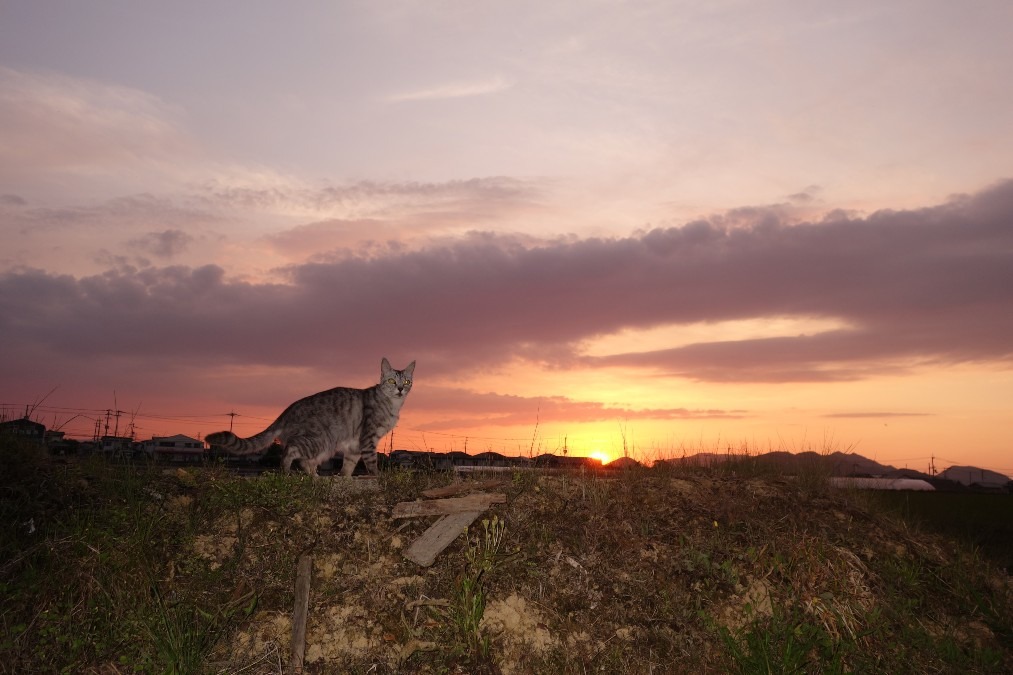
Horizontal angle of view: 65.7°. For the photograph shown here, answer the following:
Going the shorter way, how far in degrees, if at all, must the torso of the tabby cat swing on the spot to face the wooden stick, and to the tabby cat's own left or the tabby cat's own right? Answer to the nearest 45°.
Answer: approximately 90° to the tabby cat's own right

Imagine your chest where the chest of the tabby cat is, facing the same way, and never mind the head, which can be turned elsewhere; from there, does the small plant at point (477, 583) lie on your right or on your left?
on your right

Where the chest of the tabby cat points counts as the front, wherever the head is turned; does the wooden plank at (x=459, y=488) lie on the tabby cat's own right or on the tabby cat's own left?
on the tabby cat's own right

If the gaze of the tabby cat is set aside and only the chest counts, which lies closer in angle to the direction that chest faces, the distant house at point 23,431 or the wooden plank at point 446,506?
the wooden plank

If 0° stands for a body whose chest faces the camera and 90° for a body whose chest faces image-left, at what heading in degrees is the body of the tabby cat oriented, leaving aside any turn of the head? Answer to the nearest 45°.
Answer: approximately 270°

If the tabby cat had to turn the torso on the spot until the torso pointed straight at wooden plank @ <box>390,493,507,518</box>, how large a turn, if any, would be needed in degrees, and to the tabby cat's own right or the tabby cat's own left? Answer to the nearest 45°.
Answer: approximately 90° to the tabby cat's own right

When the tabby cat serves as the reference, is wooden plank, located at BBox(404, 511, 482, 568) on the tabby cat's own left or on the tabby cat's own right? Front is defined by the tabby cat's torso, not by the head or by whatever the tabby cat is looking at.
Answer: on the tabby cat's own right
